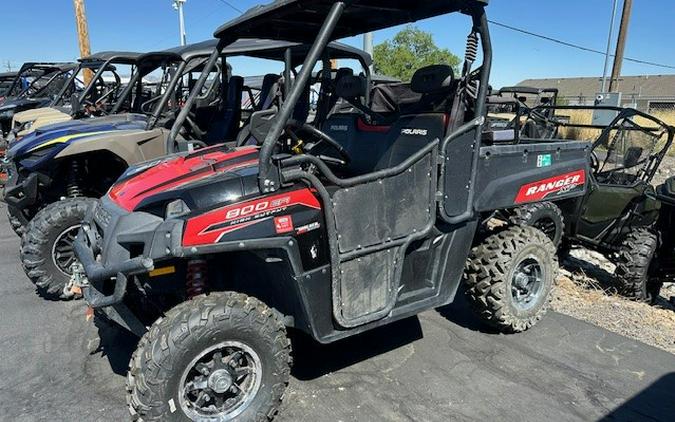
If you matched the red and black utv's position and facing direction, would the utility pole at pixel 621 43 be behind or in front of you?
behind

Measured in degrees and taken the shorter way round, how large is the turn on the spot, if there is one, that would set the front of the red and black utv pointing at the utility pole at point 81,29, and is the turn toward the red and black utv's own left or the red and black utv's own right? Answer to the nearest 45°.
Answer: approximately 90° to the red and black utv's own right

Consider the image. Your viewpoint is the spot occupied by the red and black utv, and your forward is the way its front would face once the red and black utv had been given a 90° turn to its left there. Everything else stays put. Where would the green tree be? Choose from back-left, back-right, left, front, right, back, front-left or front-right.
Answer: back-left

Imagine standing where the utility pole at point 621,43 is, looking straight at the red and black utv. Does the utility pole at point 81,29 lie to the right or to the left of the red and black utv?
right

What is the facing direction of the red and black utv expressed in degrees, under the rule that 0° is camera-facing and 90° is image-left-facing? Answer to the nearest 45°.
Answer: approximately 45°
